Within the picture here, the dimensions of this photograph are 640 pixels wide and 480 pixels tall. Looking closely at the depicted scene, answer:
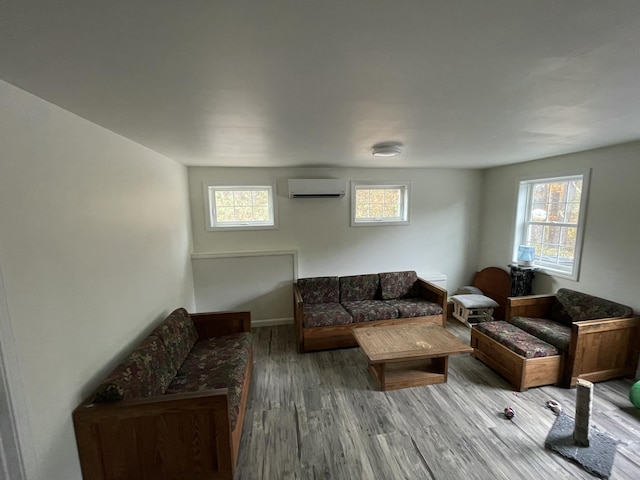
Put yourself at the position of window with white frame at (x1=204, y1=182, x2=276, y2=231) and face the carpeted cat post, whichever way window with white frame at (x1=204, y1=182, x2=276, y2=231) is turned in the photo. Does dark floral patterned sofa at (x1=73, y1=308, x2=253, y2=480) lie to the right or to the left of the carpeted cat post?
right

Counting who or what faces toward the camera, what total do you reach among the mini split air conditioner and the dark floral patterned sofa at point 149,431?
1

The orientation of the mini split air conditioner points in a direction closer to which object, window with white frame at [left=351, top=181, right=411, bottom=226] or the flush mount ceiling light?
the flush mount ceiling light

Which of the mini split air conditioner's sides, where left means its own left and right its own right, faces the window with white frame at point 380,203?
left

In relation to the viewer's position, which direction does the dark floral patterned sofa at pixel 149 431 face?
facing to the right of the viewer

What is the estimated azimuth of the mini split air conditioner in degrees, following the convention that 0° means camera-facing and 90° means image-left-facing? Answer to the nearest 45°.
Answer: approximately 0°

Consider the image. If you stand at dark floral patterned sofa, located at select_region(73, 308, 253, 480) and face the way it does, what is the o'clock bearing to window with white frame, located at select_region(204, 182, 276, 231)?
The window with white frame is roughly at 10 o'clock from the dark floral patterned sofa.
